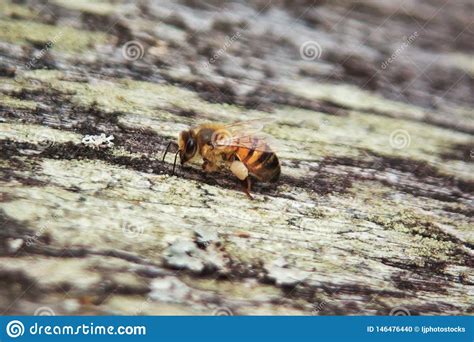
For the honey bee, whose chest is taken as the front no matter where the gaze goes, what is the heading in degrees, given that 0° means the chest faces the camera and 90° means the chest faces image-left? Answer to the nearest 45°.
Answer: approximately 90°

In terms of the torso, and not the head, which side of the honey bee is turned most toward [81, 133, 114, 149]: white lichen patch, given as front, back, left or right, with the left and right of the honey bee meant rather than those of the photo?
front
